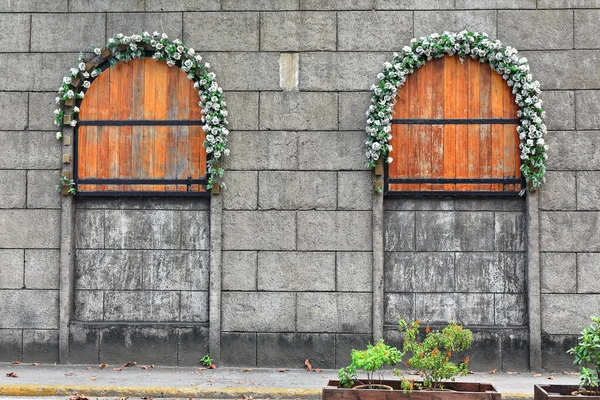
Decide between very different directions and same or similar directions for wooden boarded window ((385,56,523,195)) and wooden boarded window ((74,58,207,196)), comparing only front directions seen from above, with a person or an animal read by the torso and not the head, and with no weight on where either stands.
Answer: same or similar directions

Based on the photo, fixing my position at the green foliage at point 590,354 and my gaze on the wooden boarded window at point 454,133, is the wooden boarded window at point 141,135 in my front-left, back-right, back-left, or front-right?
front-left

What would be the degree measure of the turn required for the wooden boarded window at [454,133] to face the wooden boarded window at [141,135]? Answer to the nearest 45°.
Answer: approximately 90° to its right

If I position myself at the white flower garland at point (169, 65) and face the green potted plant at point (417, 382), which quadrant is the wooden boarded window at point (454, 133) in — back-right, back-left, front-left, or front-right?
front-left

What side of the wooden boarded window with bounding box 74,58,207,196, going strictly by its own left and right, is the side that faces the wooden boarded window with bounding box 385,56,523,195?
left

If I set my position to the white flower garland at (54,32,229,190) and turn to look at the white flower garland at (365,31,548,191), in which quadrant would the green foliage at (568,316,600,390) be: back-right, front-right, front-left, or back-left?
front-right

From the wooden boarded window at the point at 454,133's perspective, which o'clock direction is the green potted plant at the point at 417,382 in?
The green potted plant is roughly at 12 o'clock from the wooden boarded window.

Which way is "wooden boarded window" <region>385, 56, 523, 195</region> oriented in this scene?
toward the camera

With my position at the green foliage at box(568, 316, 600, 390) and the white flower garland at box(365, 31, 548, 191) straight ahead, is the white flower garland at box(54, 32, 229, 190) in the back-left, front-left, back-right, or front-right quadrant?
front-left

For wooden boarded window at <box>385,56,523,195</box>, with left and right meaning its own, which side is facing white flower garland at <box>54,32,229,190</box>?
right

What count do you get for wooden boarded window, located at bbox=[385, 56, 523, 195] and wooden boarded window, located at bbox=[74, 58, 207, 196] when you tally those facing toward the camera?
2

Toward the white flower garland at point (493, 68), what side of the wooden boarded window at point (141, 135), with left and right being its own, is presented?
left

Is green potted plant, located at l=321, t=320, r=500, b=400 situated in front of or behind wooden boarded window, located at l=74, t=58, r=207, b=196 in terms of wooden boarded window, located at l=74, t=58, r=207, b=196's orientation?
in front

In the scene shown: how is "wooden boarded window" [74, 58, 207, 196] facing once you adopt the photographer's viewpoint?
facing the viewer

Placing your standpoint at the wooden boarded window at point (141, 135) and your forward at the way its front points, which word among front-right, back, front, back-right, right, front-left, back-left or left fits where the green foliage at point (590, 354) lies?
front-left
